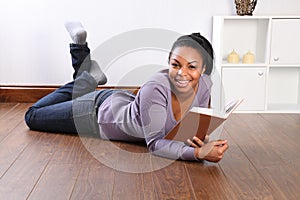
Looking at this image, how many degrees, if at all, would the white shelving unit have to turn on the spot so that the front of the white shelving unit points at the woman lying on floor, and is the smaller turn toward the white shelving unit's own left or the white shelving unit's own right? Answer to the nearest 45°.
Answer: approximately 45° to the white shelving unit's own right

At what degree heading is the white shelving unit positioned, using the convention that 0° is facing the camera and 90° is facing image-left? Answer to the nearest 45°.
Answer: approximately 0°
